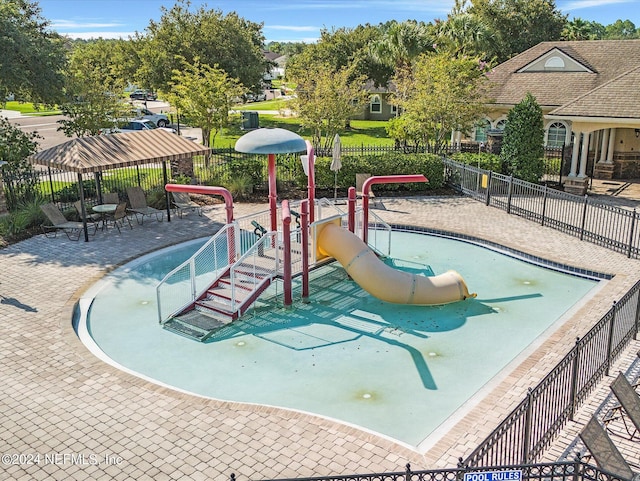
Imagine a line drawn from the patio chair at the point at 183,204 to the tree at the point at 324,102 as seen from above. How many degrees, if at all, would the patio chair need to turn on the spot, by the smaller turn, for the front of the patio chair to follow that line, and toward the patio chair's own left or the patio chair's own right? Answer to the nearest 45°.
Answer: approximately 90° to the patio chair's own left

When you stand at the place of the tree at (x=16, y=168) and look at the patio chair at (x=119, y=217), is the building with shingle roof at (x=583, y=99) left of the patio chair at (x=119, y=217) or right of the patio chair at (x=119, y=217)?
left

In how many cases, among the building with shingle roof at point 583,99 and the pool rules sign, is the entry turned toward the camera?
2

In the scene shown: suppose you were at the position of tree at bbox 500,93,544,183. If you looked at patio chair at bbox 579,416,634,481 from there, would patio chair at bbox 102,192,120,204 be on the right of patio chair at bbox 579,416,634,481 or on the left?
right

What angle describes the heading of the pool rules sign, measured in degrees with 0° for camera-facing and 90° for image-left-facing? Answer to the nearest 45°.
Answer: approximately 0°

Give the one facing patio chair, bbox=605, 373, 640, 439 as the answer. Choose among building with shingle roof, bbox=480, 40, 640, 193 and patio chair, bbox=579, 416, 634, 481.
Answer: the building with shingle roof

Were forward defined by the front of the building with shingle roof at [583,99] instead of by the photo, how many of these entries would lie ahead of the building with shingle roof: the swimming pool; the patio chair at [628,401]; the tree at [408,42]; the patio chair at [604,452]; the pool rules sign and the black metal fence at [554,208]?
5

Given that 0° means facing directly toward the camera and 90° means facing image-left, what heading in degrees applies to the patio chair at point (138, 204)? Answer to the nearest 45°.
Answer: approximately 315°

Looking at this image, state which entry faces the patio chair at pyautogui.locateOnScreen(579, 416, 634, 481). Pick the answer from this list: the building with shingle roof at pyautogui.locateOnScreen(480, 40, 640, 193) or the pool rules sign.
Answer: the building with shingle roof

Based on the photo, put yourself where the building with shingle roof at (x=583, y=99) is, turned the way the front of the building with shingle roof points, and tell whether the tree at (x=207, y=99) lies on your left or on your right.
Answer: on your right

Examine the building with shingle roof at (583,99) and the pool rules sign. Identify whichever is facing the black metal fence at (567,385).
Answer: the building with shingle roof
